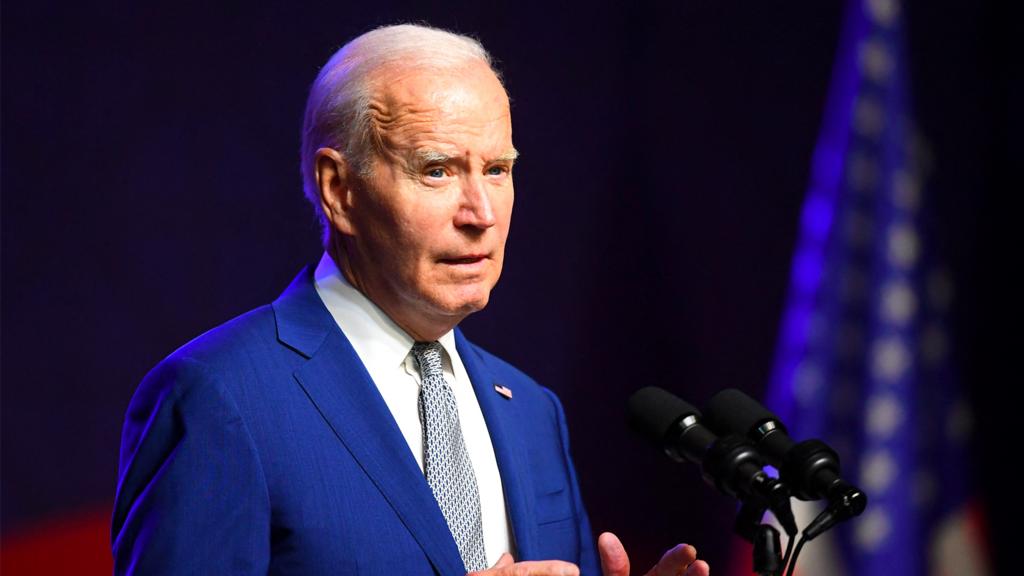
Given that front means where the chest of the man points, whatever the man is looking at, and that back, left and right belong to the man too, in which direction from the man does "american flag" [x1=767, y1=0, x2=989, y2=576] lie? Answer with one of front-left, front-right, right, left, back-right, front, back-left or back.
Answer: left

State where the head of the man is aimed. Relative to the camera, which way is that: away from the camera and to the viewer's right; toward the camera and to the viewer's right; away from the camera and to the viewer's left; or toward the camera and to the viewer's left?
toward the camera and to the viewer's right

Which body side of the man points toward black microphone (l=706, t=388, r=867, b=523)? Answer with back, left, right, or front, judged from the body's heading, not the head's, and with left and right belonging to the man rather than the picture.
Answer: front

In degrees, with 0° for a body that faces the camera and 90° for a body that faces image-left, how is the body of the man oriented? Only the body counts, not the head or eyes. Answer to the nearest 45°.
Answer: approximately 315°

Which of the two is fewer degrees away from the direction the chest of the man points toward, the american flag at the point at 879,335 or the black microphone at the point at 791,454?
the black microphone

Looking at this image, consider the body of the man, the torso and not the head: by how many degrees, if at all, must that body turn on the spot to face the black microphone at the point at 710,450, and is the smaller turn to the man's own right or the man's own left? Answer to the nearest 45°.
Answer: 0° — they already face it
